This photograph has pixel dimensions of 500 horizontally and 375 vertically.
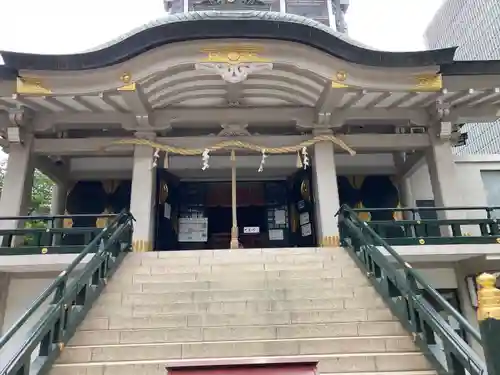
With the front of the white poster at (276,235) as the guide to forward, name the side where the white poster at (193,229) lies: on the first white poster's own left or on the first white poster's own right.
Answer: on the first white poster's own right

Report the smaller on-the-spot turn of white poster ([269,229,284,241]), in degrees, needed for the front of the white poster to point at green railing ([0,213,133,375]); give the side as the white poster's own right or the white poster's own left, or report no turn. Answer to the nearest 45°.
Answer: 0° — it already faces it

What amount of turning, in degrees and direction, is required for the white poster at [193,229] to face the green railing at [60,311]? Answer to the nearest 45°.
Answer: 0° — it already faces it

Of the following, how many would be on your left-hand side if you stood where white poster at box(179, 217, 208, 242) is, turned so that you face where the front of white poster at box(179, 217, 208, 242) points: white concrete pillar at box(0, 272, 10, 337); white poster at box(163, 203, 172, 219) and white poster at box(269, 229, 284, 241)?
1

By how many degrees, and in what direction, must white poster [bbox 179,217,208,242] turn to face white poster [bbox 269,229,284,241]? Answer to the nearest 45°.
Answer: approximately 90° to its left

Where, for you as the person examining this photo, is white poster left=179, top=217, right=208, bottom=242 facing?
facing the viewer

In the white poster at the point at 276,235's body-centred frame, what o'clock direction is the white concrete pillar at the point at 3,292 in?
The white concrete pillar is roughly at 2 o'clock from the white poster.

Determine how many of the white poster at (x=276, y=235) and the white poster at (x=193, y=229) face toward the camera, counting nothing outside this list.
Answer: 2

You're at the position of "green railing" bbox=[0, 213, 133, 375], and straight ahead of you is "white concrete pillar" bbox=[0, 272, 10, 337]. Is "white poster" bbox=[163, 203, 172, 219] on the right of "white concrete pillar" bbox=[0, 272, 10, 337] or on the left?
right

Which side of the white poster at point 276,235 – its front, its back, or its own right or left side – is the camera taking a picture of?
front
